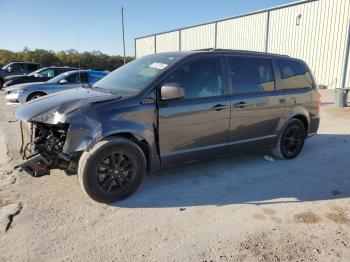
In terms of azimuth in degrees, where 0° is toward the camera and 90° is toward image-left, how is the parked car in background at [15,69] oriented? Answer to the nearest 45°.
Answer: approximately 45°

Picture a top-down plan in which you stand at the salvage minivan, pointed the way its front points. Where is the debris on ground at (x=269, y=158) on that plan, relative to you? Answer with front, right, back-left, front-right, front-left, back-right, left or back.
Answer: back

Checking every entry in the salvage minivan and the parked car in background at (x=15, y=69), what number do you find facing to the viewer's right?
0

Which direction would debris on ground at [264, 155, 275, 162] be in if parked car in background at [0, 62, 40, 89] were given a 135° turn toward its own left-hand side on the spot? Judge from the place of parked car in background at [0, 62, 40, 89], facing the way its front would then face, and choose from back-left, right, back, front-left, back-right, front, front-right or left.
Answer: right

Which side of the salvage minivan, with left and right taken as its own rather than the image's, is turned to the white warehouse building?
back

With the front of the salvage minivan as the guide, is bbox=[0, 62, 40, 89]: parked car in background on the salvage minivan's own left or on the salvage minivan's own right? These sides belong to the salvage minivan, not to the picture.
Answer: on the salvage minivan's own right

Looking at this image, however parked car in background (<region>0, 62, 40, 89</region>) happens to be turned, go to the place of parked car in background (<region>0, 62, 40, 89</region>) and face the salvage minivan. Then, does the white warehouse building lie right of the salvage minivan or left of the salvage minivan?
left

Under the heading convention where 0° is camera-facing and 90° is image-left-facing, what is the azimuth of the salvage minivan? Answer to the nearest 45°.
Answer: approximately 45°

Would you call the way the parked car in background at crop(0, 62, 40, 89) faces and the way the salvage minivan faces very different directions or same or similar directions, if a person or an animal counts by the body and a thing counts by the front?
same or similar directions

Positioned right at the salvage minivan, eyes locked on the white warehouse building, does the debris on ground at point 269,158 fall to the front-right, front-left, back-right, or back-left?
front-right

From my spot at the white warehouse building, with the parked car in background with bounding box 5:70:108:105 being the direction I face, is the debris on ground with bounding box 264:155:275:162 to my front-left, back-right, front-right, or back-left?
front-left

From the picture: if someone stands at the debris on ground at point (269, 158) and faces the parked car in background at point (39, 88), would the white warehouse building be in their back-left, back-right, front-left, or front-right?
front-right
